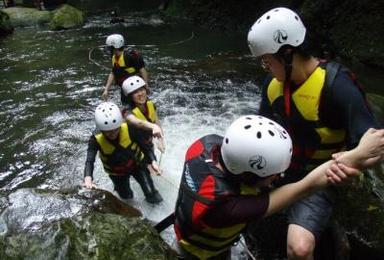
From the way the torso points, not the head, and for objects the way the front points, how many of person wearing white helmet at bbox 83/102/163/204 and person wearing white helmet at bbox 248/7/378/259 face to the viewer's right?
0

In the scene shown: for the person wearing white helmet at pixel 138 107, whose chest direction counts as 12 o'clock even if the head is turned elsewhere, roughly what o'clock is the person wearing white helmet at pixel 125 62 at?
the person wearing white helmet at pixel 125 62 is roughly at 7 o'clock from the person wearing white helmet at pixel 138 107.

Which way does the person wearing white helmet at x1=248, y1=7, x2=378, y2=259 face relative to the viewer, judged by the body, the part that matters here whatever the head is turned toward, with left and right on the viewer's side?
facing the viewer and to the left of the viewer

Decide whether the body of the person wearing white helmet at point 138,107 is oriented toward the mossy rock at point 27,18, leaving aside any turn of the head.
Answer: no

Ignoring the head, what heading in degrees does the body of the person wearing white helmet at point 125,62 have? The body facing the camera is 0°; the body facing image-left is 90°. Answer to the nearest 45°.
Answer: approximately 45°

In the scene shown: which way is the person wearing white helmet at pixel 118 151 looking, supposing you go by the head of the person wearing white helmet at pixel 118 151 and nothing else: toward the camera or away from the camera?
toward the camera

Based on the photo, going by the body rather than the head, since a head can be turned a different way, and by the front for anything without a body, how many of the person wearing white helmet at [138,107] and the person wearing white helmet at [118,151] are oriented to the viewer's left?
0

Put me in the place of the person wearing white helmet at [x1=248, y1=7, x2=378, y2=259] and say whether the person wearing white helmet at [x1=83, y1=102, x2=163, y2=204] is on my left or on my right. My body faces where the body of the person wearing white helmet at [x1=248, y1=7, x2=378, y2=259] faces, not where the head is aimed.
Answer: on my right

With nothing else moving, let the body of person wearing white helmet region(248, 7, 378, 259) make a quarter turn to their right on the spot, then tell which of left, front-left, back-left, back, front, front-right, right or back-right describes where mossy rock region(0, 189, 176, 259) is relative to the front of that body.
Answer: left

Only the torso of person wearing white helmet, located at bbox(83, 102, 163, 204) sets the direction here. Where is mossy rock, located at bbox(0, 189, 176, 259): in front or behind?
in front

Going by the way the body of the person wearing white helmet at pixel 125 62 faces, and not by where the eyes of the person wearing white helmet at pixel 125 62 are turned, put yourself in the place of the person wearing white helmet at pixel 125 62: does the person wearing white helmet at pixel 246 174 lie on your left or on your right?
on your left

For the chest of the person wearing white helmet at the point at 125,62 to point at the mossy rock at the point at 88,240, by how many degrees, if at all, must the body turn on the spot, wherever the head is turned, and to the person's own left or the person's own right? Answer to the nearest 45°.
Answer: approximately 45° to the person's own left

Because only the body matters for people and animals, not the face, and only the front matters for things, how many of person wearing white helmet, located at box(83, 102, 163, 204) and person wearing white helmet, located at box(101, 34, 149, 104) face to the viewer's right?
0

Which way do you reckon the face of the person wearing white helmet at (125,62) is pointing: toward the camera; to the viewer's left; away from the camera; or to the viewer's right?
toward the camera

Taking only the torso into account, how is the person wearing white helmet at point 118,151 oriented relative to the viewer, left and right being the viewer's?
facing the viewer

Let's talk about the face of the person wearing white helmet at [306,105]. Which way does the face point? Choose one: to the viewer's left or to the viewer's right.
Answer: to the viewer's left
